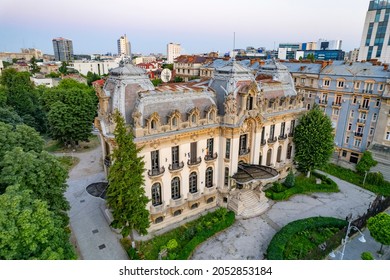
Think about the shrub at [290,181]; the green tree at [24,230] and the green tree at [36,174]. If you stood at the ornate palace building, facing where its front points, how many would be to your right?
2

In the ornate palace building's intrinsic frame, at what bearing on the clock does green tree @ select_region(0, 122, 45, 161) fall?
The green tree is roughly at 4 o'clock from the ornate palace building.

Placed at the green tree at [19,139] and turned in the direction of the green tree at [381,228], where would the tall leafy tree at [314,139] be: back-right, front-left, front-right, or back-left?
front-left

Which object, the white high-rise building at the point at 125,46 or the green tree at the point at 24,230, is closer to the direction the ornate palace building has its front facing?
the green tree

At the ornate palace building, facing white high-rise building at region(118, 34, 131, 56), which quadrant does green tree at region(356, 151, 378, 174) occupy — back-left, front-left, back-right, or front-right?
back-right

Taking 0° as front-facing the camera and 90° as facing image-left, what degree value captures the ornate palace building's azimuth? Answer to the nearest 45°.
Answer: approximately 315°

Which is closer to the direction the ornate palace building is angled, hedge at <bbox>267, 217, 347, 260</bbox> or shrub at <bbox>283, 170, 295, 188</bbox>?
the hedge

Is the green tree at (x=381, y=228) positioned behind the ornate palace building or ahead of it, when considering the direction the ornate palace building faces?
ahead

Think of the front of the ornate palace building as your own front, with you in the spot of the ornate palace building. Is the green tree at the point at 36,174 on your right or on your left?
on your right

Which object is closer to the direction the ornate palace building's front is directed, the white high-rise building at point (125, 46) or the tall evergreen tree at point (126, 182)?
the tall evergreen tree

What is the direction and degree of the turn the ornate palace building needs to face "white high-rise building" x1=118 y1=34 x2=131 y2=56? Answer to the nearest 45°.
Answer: approximately 180°

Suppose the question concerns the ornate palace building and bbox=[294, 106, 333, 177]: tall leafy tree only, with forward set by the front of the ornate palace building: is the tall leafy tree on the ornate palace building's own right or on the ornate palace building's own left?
on the ornate palace building's own left

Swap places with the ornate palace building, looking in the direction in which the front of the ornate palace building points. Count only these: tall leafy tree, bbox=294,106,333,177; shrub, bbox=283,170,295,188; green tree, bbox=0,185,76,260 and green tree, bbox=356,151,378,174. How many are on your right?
1

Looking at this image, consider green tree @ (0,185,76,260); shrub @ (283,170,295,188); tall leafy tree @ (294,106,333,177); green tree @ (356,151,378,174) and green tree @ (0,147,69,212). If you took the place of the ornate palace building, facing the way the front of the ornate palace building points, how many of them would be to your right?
2

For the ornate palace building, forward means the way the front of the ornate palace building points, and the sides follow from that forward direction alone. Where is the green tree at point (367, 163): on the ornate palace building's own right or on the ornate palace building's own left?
on the ornate palace building's own left

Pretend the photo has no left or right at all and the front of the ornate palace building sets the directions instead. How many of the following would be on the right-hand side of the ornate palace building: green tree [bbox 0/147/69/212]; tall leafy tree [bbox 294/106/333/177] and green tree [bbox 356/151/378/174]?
1
